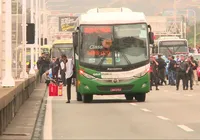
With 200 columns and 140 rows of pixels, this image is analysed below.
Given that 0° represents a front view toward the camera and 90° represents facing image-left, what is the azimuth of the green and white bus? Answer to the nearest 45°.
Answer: approximately 0°

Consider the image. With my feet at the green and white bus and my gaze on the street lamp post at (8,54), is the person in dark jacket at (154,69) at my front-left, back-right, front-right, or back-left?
back-right

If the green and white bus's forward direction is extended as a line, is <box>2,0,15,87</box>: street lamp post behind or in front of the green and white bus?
in front
